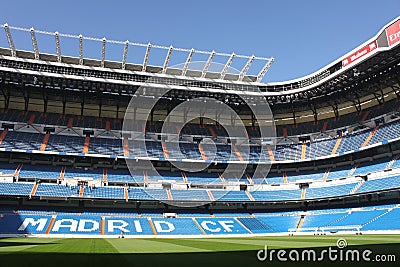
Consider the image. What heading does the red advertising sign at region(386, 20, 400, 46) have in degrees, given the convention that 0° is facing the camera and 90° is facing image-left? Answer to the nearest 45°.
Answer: approximately 45°

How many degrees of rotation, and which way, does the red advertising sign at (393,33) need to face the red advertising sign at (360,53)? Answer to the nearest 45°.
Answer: approximately 90° to its right

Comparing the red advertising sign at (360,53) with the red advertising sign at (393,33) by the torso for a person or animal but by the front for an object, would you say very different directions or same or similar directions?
same or similar directions

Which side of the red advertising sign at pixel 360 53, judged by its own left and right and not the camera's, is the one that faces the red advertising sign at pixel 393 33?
left

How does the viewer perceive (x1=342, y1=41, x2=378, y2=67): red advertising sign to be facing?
facing the viewer and to the left of the viewer

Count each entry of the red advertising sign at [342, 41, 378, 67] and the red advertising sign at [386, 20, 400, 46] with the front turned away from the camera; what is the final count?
0
